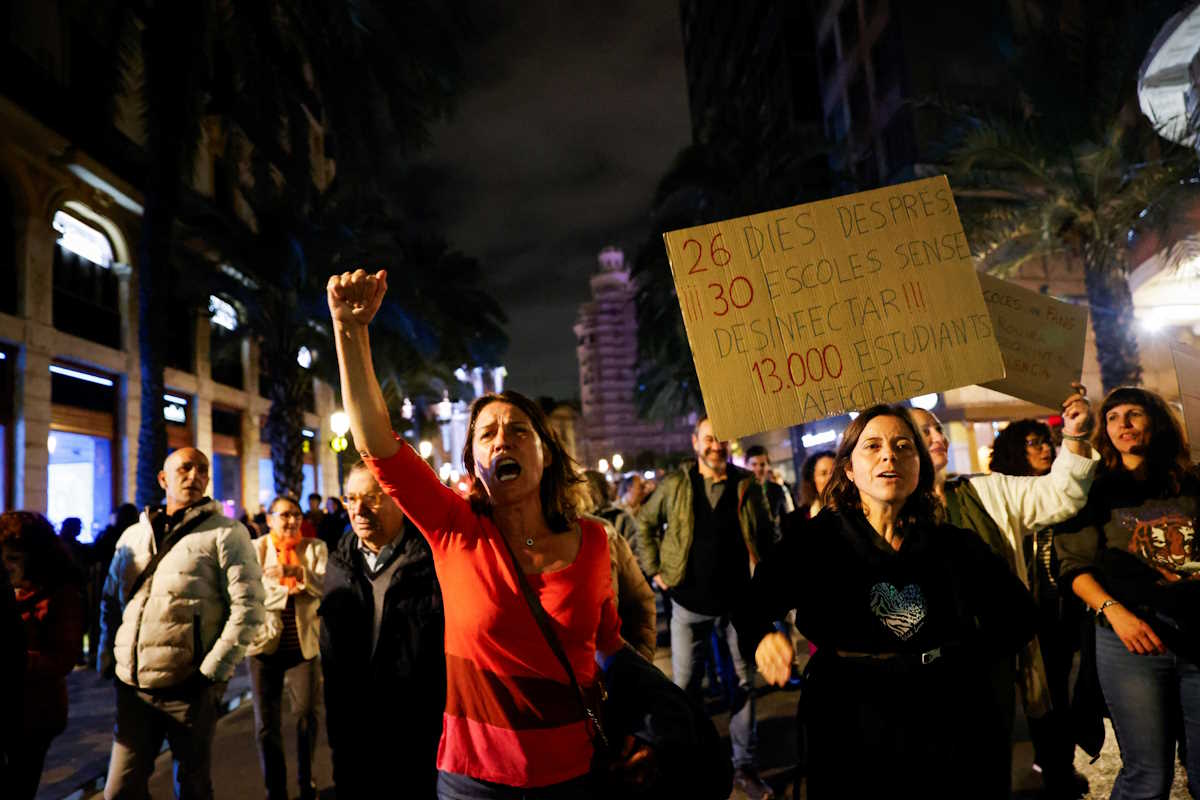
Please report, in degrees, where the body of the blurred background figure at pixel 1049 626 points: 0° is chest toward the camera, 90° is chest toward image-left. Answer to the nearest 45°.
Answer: approximately 315°

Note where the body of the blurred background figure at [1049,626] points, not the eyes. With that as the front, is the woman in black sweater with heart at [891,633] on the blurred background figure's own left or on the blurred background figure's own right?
on the blurred background figure's own right

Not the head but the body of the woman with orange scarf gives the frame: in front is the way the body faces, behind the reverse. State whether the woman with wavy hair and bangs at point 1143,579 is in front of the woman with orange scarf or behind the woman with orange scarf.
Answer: in front

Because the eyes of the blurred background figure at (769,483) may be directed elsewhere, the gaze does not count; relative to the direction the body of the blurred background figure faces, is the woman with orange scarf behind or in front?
in front

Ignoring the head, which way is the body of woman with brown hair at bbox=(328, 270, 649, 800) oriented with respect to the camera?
toward the camera

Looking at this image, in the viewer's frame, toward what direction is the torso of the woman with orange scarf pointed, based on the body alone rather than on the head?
toward the camera

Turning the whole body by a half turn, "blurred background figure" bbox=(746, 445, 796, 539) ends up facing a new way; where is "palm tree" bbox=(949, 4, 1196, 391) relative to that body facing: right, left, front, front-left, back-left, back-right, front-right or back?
front-right

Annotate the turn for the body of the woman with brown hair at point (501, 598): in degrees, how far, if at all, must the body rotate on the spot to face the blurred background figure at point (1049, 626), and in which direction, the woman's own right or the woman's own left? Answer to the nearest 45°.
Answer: approximately 135° to the woman's own left

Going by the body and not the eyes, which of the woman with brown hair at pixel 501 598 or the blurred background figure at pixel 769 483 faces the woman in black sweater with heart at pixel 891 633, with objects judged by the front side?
the blurred background figure

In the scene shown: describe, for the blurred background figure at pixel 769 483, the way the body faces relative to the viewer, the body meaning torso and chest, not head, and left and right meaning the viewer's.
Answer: facing the viewer

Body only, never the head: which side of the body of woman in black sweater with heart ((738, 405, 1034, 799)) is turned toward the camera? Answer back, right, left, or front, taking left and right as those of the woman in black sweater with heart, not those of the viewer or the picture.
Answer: front

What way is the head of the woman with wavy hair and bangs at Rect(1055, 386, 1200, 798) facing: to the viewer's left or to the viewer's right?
to the viewer's left
